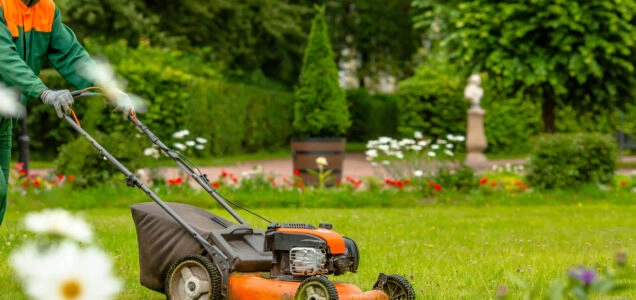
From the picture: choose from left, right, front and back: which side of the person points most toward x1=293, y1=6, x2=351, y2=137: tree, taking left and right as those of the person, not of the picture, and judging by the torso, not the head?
left

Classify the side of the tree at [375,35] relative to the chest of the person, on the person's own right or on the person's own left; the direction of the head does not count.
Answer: on the person's own left

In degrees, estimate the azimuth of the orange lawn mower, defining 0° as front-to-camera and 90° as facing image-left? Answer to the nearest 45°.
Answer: approximately 315°

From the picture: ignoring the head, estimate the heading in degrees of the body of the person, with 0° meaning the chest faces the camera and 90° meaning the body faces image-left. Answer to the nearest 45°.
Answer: approximately 315°

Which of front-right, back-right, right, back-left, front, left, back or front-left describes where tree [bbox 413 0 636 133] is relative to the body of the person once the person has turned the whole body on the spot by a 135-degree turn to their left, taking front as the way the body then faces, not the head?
front-right

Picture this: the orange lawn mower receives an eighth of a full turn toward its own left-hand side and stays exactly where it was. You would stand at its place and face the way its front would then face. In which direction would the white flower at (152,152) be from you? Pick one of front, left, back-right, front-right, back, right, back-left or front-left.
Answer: left
